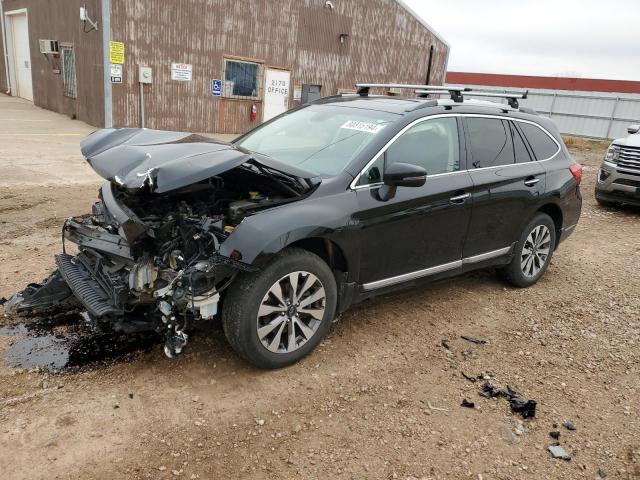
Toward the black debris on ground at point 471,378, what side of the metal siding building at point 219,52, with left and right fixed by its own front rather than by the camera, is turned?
front

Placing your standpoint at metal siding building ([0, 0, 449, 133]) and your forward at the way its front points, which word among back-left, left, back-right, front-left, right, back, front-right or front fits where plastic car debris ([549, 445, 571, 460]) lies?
front

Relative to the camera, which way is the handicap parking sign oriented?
toward the camera

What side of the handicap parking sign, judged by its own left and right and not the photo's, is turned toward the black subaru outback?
front

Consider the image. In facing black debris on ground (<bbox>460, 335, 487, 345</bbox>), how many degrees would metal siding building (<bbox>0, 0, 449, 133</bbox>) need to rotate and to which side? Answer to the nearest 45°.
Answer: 0° — it already faces it

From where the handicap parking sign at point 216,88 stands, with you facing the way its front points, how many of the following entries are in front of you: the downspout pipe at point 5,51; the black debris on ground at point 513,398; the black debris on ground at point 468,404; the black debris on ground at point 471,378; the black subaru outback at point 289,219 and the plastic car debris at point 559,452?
5

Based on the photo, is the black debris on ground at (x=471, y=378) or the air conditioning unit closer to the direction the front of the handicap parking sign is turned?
the black debris on ground

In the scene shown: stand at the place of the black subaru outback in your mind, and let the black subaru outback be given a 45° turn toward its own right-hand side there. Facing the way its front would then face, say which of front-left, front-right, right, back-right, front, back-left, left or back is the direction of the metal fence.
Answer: back-right

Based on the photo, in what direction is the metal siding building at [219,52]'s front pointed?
toward the camera

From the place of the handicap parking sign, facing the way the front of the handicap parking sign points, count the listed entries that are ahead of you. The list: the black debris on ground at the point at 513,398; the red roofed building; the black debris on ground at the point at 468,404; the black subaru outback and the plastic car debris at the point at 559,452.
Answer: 4

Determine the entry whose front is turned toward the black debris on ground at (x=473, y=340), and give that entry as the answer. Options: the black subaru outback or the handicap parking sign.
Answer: the handicap parking sign

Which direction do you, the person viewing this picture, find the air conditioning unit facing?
facing the viewer and to the left of the viewer

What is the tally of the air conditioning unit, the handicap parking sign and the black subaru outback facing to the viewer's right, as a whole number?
0

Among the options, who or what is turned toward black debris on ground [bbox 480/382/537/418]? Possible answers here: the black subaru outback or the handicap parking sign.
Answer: the handicap parking sign

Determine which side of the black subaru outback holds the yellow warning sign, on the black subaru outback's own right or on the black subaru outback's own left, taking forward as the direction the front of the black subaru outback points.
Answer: on the black subaru outback's own right

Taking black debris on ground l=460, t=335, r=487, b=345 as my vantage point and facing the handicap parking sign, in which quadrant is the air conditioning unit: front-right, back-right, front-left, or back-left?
front-left

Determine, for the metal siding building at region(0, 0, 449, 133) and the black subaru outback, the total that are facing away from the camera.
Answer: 0

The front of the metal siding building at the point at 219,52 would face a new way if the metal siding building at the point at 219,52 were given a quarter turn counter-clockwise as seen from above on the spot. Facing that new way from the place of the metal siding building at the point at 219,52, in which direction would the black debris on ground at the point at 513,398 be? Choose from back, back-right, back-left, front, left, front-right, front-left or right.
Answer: right

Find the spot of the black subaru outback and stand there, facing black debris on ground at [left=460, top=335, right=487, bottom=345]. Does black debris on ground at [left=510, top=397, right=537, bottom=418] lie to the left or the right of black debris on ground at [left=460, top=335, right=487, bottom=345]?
right

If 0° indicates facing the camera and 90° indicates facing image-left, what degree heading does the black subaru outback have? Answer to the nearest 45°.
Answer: approximately 45°
